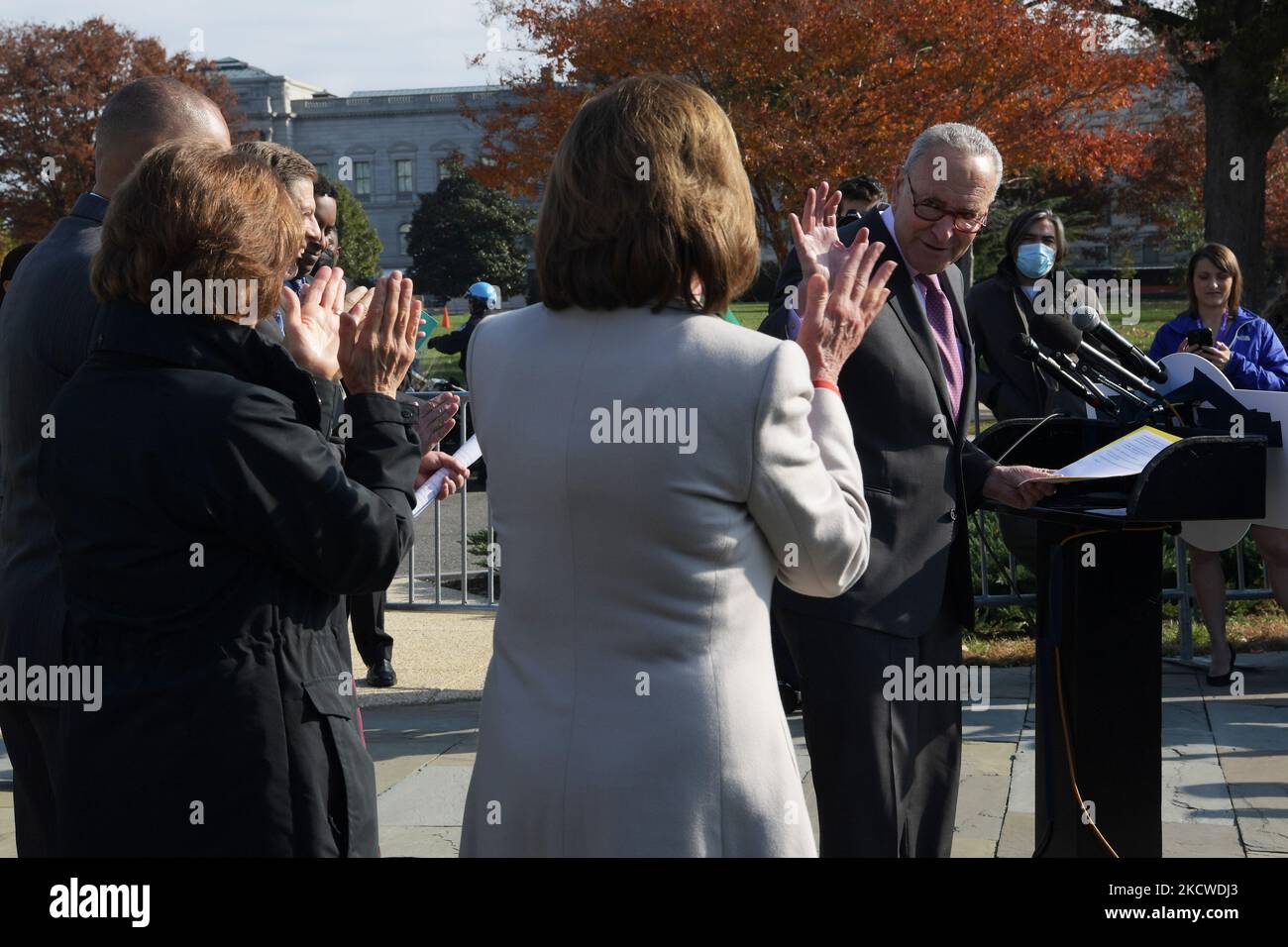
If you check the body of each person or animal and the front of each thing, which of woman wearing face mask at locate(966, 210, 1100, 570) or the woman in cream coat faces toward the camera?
the woman wearing face mask

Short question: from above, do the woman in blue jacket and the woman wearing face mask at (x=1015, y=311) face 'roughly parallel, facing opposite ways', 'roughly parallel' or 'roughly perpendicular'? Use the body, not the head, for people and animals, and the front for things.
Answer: roughly parallel

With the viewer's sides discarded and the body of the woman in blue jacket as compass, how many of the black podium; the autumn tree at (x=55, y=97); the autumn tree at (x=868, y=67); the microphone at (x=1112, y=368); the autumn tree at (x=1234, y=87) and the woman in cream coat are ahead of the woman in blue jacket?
3

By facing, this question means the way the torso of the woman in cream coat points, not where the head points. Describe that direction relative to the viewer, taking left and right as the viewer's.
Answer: facing away from the viewer and to the right of the viewer

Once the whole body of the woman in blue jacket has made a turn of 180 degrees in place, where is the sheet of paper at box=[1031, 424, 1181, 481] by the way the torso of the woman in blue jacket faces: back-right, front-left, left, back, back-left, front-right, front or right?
back

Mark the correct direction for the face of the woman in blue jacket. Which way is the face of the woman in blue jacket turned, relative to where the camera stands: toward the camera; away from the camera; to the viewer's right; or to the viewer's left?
toward the camera

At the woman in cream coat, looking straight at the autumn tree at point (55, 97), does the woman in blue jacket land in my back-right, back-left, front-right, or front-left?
front-right

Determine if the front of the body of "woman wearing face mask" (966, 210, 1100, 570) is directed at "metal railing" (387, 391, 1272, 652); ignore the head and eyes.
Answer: no

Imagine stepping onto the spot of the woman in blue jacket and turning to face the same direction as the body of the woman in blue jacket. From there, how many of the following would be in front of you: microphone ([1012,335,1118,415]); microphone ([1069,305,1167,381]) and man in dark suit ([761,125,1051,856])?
3

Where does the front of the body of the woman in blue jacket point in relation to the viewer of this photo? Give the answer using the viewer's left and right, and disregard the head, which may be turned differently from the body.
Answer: facing the viewer

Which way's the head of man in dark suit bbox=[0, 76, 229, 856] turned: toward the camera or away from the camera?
away from the camera

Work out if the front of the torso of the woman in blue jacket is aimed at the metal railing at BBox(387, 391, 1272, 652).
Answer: no

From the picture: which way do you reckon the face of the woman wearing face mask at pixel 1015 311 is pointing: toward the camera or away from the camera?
toward the camera

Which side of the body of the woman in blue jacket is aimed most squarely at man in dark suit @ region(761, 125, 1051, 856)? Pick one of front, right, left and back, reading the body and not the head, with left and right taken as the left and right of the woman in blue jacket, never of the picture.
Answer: front

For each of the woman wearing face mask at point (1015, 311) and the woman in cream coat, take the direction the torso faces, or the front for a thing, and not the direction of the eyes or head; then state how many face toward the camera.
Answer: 1

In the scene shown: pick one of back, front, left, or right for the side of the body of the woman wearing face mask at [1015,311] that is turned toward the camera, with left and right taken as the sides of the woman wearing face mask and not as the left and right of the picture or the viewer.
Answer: front

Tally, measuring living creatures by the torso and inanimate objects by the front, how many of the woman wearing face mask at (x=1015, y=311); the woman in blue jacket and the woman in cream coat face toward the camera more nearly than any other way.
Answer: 2
